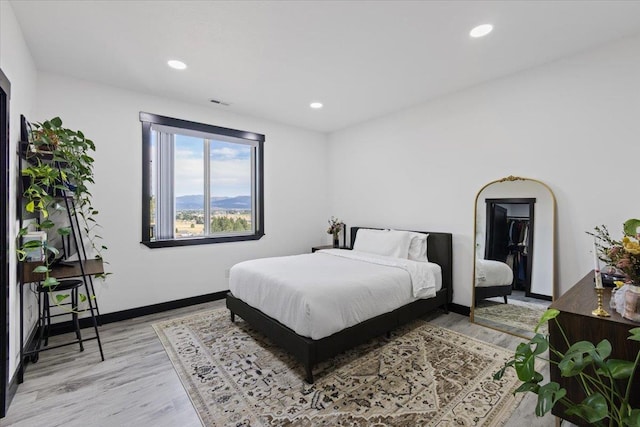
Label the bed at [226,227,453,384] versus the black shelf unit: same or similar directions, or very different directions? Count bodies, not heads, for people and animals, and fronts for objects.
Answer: very different directions

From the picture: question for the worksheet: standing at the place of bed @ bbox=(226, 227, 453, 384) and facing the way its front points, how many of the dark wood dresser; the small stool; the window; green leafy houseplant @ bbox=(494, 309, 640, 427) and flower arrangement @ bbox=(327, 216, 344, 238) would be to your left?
2

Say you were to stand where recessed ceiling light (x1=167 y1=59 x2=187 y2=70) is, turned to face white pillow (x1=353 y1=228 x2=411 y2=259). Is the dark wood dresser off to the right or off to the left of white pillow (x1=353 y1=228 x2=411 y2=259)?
right

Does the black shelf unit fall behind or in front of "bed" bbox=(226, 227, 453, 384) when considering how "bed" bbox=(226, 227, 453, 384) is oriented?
in front

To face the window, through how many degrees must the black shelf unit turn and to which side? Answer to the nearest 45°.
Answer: approximately 45° to its left

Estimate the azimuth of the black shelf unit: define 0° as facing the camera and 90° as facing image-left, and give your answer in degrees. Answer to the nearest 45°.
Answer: approximately 270°

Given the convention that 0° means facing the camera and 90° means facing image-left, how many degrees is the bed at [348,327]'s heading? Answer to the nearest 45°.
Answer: approximately 45°

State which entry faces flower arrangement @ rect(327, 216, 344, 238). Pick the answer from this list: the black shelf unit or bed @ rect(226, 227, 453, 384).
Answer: the black shelf unit

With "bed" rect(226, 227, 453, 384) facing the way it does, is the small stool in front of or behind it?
in front
